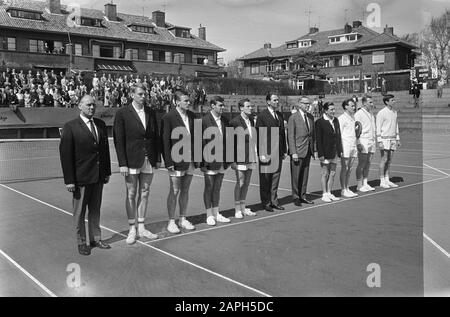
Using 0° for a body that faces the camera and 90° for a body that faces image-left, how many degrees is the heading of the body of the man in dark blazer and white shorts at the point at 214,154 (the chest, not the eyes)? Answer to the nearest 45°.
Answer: approximately 315°

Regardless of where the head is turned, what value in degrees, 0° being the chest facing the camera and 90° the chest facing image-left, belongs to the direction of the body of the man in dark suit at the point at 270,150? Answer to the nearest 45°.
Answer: approximately 315°

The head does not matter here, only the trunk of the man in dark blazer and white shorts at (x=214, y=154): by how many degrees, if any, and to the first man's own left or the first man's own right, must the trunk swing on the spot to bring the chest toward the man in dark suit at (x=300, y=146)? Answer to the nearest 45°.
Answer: approximately 90° to the first man's own left

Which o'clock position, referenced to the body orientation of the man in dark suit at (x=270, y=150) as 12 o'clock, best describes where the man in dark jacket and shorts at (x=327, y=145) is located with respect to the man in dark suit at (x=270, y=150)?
the man in dark jacket and shorts at (x=327, y=145) is roughly at 9 o'clock from the man in dark suit at (x=270, y=150).

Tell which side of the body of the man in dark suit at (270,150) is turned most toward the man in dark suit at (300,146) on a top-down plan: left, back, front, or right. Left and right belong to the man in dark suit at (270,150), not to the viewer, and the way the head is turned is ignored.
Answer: left

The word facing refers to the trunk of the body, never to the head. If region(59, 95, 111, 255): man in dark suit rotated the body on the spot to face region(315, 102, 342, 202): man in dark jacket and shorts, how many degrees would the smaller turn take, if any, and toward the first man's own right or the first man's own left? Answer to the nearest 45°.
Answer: approximately 90° to the first man's own left

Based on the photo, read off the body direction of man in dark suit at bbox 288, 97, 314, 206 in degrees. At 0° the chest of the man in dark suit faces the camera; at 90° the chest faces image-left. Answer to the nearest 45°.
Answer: approximately 315°
